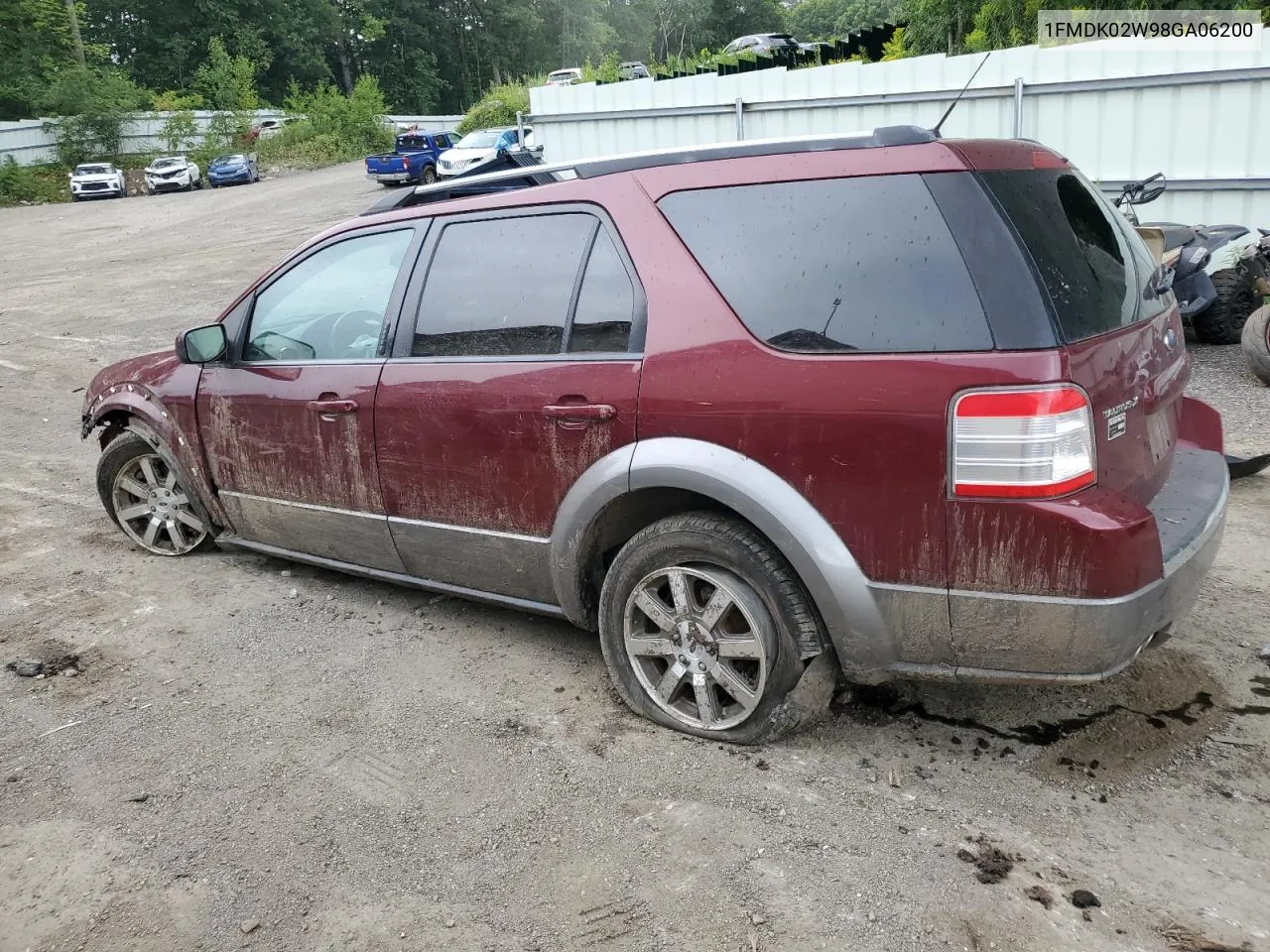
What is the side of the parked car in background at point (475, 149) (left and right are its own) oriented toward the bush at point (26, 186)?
right

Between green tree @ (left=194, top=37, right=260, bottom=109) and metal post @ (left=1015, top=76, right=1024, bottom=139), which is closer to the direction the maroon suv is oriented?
the green tree

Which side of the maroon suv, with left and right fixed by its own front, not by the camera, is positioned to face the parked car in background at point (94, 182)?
front

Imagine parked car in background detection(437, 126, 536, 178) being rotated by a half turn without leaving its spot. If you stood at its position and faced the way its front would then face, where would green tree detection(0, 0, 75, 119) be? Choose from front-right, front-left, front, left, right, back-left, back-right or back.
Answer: left

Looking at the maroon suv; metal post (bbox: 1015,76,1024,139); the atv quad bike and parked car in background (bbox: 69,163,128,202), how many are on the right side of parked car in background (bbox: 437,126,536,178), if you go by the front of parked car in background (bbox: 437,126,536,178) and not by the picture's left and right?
1

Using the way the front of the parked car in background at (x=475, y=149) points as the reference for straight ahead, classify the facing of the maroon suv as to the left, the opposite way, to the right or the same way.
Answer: to the right

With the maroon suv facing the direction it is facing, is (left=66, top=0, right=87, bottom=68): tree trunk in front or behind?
in front

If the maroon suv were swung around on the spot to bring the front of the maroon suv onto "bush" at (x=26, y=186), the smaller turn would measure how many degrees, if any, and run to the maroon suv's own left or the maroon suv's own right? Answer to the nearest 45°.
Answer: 0° — it already faces it

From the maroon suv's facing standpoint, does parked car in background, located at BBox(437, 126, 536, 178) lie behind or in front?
in front

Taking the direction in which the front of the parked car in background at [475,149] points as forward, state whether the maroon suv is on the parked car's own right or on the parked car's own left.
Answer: on the parked car's own left

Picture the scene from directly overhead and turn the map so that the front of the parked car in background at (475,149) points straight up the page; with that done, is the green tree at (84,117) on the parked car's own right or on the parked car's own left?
on the parked car's own right

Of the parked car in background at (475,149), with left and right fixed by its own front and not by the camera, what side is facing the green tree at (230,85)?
right

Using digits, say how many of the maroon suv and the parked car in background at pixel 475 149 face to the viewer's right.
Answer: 0

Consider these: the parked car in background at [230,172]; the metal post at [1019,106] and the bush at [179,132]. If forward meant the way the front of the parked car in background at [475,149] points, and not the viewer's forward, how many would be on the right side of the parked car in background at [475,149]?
2

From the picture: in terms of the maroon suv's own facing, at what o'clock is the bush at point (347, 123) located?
The bush is roughly at 1 o'clock from the maroon suv.

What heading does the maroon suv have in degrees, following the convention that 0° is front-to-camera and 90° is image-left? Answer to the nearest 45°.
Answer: approximately 135°

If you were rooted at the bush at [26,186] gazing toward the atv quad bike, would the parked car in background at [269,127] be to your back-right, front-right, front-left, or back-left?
back-left
